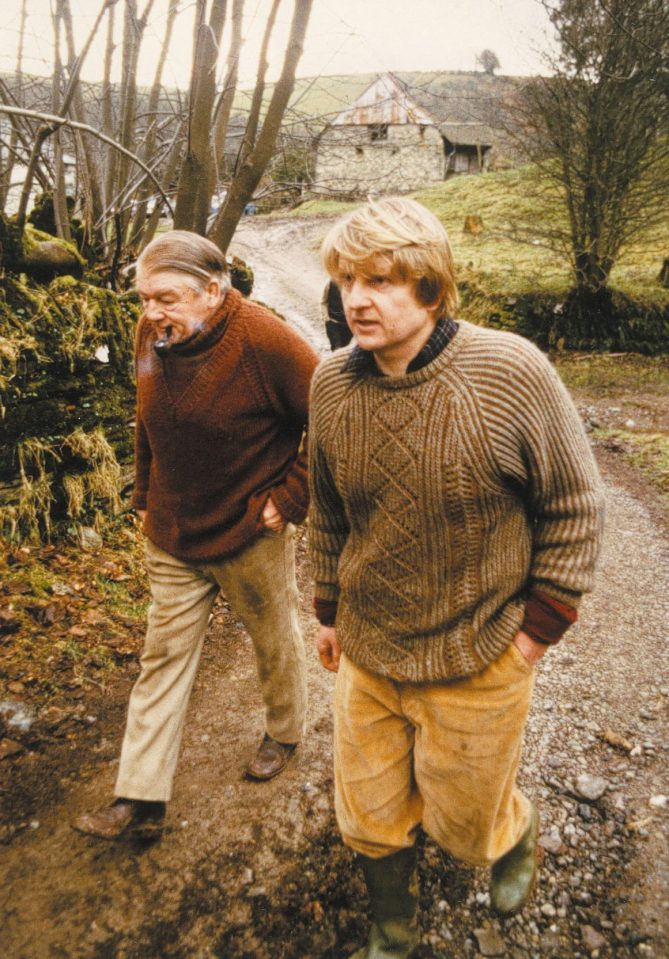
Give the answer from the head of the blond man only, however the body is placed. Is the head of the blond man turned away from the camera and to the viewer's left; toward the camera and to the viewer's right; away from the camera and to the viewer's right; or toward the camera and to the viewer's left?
toward the camera and to the viewer's left

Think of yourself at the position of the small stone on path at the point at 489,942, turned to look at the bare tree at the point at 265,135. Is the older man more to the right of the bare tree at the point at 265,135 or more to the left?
left

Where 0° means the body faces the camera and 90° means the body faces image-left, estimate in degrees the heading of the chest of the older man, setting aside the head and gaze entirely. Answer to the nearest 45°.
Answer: approximately 45°

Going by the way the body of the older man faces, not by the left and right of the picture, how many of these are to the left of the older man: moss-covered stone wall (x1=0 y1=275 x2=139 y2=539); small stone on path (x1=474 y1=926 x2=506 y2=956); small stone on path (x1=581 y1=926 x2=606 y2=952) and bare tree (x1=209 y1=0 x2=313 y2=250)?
2

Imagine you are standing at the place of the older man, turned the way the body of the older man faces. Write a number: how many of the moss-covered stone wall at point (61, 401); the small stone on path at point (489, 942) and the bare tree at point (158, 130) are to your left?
1

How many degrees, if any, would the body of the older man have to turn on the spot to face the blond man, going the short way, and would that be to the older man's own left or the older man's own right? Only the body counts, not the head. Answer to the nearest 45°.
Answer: approximately 90° to the older man's own left

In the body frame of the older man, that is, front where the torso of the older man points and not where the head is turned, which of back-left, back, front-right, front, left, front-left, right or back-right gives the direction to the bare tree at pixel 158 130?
back-right

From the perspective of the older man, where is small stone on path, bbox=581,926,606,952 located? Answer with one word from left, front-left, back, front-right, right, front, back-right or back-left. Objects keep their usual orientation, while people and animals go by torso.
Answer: left

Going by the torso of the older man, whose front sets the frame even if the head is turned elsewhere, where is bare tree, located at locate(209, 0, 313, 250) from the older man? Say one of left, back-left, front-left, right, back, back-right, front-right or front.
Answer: back-right

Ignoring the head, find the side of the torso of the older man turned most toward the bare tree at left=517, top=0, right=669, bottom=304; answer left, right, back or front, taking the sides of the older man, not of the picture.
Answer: back

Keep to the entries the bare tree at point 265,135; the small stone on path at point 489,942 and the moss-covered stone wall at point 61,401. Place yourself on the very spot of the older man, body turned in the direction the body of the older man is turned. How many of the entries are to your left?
1

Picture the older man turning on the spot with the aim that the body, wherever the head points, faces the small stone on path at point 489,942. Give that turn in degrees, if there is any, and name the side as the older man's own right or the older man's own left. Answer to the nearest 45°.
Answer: approximately 90° to the older man's own left
